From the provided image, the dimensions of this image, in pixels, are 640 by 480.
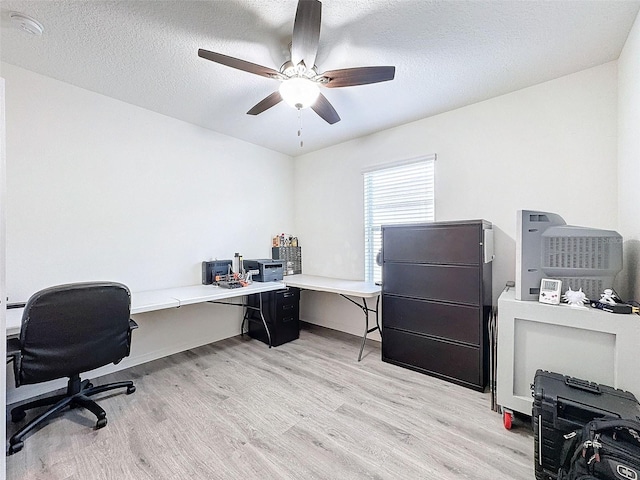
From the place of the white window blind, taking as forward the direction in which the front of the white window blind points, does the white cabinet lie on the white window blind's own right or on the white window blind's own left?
on the white window blind's own left

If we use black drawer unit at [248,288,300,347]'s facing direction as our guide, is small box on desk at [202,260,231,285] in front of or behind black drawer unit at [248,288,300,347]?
behind

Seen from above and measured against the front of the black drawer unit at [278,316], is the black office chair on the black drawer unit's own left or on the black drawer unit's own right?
on the black drawer unit's own right

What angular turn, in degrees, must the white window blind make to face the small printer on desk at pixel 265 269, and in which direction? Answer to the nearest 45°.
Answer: approximately 45° to its right

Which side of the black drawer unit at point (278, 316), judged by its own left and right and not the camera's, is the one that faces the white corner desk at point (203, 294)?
right

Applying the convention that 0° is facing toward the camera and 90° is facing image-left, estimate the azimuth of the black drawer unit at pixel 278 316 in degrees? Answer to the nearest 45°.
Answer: approximately 315°
